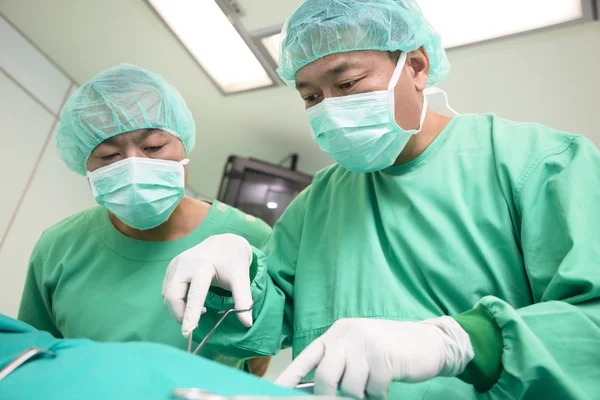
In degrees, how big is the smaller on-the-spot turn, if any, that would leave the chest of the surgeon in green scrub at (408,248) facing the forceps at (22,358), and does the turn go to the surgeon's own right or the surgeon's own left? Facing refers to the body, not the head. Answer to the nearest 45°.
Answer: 0° — they already face it

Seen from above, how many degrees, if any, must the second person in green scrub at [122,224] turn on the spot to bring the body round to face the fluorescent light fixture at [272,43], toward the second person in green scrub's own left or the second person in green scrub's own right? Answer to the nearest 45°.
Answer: approximately 135° to the second person in green scrub's own left

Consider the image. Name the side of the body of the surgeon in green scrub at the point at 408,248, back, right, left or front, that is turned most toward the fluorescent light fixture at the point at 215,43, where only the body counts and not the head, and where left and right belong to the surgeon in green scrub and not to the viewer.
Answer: right

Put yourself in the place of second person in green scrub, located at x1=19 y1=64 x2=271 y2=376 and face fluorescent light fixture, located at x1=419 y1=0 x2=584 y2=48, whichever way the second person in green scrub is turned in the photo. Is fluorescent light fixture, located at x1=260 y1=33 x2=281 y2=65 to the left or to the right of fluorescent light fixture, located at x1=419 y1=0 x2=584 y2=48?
left

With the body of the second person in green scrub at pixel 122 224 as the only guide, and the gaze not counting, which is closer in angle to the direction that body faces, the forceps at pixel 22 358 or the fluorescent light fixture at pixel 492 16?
the forceps

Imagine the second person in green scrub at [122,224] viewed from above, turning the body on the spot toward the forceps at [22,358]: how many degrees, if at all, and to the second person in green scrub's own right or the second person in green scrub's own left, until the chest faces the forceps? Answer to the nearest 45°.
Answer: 0° — they already face it

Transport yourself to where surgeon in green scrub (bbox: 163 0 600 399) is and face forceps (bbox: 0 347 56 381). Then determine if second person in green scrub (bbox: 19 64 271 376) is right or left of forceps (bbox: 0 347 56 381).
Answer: right

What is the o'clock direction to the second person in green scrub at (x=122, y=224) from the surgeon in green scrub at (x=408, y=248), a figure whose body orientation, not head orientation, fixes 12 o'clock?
The second person in green scrub is roughly at 2 o'clock from the surgeon in green scrub.

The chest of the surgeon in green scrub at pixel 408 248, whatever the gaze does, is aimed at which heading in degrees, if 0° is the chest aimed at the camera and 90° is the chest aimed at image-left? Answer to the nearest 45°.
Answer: approximately 45°

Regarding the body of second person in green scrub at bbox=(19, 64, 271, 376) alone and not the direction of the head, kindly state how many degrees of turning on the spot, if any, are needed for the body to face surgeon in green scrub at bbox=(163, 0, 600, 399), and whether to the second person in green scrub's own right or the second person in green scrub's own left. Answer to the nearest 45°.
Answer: approximately 45° to the second person in green scrub's own left
